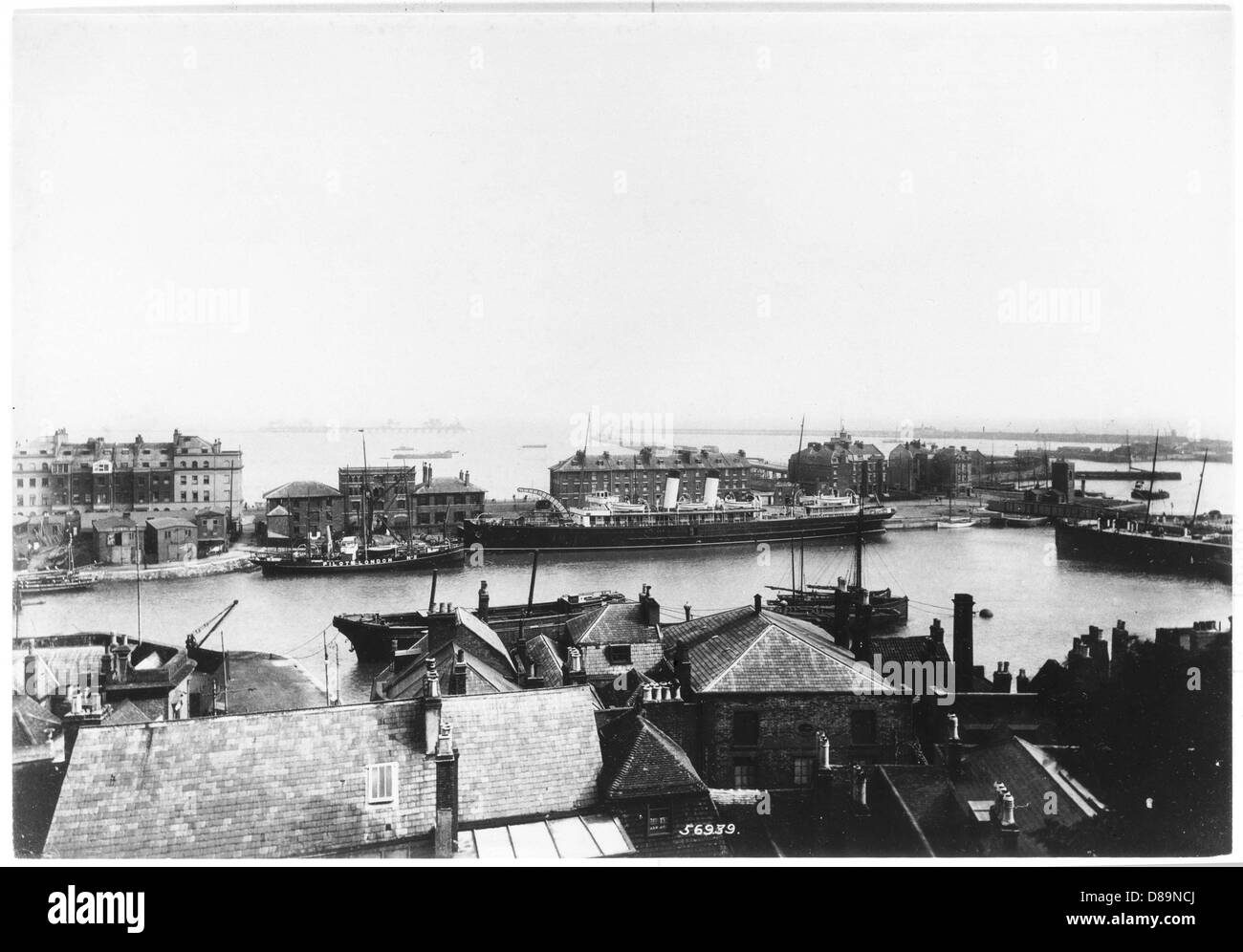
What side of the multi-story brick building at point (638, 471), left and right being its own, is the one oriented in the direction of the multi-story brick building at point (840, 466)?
left

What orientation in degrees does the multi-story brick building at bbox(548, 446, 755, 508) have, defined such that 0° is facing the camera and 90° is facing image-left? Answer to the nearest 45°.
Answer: approximately 0°

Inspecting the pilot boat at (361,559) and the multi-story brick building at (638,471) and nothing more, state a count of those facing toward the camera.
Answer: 1

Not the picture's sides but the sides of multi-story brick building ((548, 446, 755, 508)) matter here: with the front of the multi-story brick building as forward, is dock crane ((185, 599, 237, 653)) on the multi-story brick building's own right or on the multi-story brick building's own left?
on the multi-story brick building's own right

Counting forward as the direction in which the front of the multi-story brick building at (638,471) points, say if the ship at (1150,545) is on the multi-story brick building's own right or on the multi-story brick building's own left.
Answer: on the multi-story brick building's own left

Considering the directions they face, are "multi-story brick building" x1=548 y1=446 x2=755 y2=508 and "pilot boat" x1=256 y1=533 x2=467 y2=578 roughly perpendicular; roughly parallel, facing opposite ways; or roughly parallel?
roughly perpendicular
